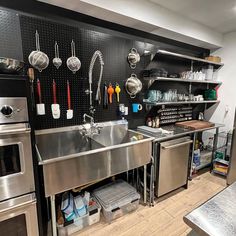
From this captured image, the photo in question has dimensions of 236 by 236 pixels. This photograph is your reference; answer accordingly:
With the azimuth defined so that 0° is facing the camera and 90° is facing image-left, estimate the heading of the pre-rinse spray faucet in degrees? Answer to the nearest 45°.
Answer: approximately 315°

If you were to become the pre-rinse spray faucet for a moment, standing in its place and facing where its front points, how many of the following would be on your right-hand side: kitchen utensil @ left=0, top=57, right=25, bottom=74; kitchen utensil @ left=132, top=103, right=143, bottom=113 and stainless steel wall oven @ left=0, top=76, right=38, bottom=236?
2

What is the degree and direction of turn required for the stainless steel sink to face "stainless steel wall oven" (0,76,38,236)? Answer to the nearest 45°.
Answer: approximately 90° to its right

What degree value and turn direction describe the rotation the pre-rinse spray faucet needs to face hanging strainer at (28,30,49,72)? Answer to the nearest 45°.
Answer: approximately 90° to its right

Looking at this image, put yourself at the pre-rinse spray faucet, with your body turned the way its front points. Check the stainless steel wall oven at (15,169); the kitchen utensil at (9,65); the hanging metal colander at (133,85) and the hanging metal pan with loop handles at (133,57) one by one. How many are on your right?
2

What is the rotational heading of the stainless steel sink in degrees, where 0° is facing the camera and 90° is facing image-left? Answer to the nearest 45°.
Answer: approximately 315°

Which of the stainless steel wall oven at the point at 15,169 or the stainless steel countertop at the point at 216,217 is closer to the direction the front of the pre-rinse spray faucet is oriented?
the stainless steel countertop

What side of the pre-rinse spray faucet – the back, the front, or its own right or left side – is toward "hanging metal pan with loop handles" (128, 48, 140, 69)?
left

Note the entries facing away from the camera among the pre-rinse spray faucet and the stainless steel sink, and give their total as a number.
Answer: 0
